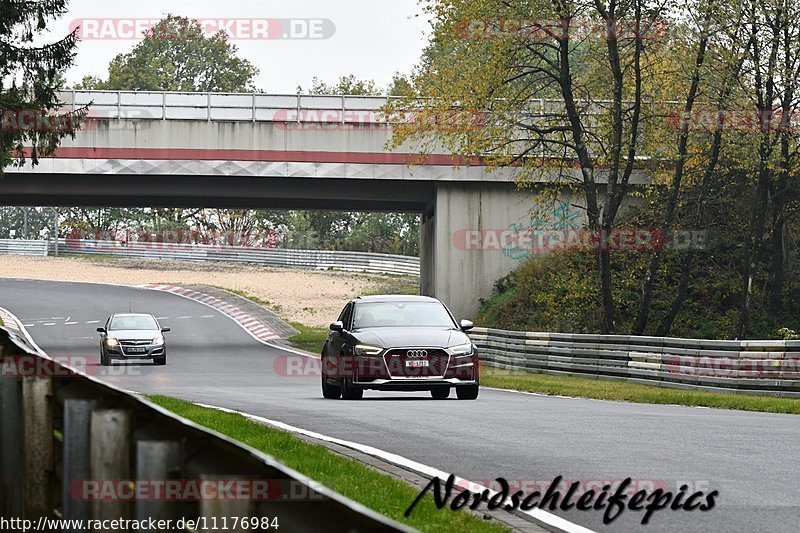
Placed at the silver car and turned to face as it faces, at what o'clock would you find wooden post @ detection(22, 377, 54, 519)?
The wooden post is roughly at 12 o'clock from the silver car.

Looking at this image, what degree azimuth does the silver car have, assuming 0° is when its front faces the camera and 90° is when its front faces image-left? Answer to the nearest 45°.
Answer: approximately 0°

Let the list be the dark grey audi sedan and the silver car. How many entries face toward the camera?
2

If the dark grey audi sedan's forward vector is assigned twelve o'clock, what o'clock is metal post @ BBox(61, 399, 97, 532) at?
The metal post is roughly at 12 o'clock from the dark grey audi sedan.

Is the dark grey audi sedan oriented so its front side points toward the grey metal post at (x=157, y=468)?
yes

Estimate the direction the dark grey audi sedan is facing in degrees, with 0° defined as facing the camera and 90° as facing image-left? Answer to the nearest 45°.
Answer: approximately 0°

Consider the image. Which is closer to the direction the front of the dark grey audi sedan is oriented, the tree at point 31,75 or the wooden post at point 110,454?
the wooden post

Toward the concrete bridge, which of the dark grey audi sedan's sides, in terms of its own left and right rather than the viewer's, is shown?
back
